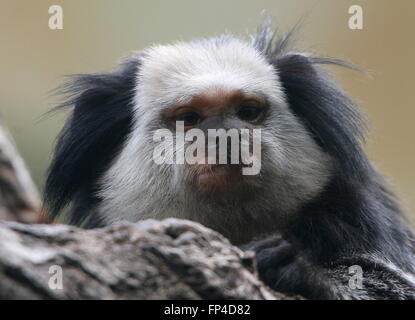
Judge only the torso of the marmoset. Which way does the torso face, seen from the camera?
toward the camera

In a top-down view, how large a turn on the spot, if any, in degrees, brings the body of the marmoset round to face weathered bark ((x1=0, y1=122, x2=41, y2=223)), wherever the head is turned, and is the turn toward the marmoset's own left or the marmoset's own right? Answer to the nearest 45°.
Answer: approximately 135° to the marmoset's own right
